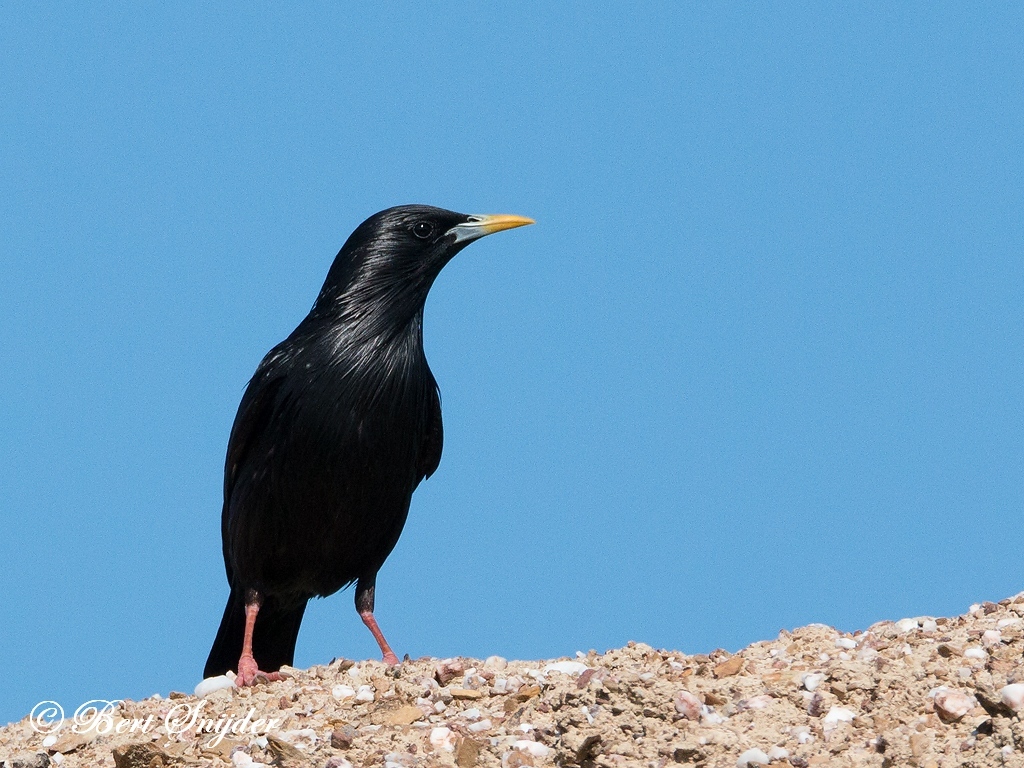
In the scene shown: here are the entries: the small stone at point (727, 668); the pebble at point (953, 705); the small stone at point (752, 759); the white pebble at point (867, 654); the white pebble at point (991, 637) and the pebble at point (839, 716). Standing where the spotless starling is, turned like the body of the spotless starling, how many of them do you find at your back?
0

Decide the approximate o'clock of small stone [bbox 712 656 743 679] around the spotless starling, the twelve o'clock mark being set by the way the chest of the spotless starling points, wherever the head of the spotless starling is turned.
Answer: The small stone is roughly at 12 o'clock from the spotless starling.

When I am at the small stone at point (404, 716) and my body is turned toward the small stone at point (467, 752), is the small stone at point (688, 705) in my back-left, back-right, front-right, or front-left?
front-left

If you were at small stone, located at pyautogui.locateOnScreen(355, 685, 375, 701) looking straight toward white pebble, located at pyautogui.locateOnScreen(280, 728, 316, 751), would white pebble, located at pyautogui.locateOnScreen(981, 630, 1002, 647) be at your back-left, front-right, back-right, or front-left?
back-left

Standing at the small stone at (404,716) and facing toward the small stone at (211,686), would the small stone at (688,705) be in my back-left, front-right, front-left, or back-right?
back-right

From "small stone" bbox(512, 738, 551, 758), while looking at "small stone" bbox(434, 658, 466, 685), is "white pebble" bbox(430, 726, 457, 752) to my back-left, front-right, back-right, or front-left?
front-left

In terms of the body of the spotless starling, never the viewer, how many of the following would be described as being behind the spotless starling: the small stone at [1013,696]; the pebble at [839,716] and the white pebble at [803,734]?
0

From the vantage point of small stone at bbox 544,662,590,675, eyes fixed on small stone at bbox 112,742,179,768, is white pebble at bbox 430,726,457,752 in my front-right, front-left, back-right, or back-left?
front-left

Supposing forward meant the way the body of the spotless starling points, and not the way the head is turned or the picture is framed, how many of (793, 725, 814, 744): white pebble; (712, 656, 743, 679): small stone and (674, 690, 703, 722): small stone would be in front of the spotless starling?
3

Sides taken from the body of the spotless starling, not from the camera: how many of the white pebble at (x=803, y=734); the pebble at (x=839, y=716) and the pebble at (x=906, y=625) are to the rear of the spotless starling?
0

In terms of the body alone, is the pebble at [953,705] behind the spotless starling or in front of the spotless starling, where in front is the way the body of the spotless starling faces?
in front

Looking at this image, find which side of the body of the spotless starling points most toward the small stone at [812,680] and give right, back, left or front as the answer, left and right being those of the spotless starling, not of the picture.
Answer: front

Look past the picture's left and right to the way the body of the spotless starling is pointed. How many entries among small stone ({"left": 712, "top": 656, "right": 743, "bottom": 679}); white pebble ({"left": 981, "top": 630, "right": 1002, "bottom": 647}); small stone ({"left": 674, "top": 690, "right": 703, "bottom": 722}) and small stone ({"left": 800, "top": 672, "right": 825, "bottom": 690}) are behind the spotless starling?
0

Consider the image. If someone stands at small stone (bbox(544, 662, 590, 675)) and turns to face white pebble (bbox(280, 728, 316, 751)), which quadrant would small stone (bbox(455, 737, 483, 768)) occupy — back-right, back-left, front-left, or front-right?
front-left

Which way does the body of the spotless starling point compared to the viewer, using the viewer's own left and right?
facing the viewer and to the right of the viewer

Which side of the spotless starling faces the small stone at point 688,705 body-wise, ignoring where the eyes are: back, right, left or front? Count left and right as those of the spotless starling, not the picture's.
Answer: front
